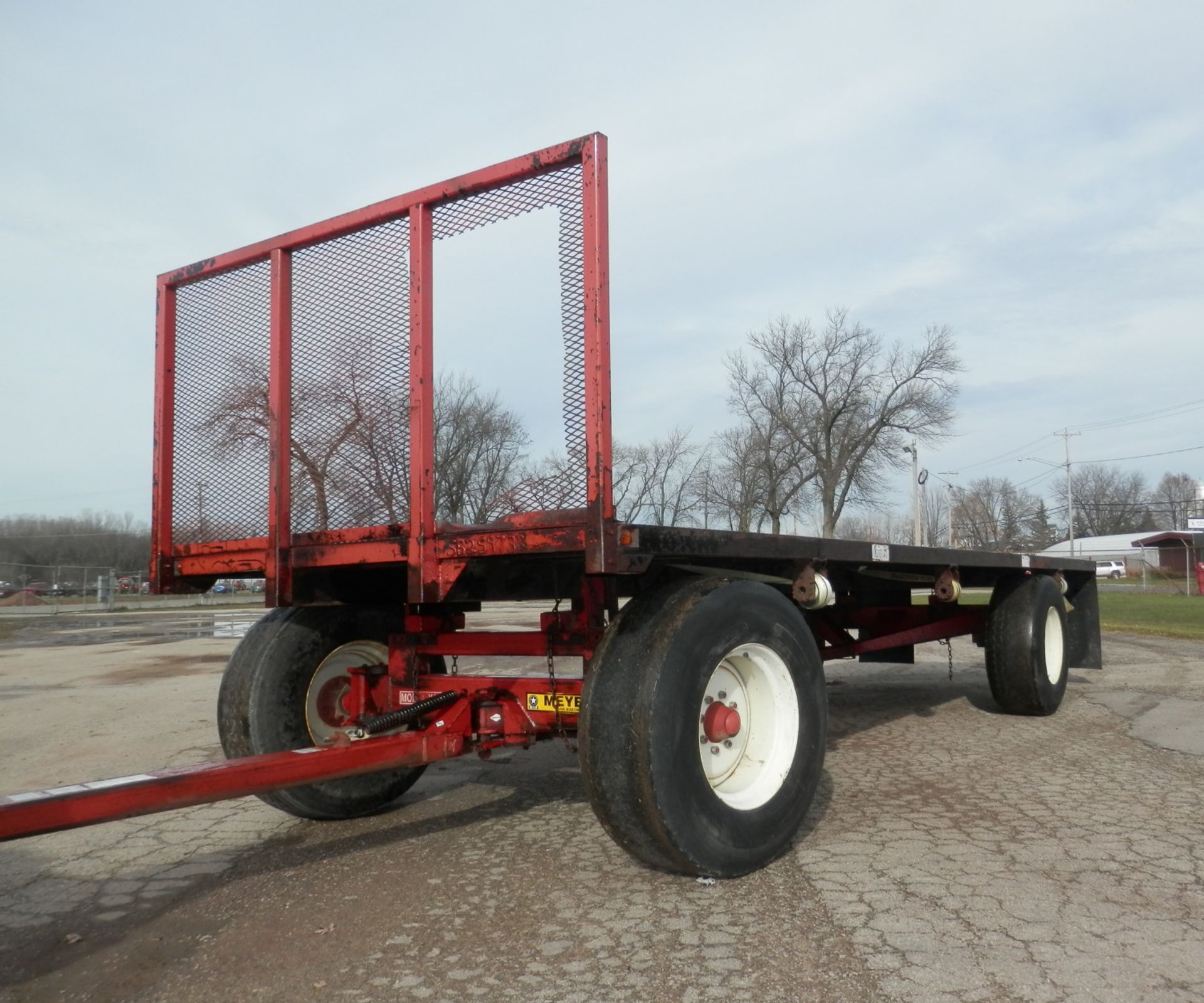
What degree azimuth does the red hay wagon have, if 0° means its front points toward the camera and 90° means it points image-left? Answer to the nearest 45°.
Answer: approximately 45°

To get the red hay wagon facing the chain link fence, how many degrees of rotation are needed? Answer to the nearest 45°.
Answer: approximately 90° to its right
